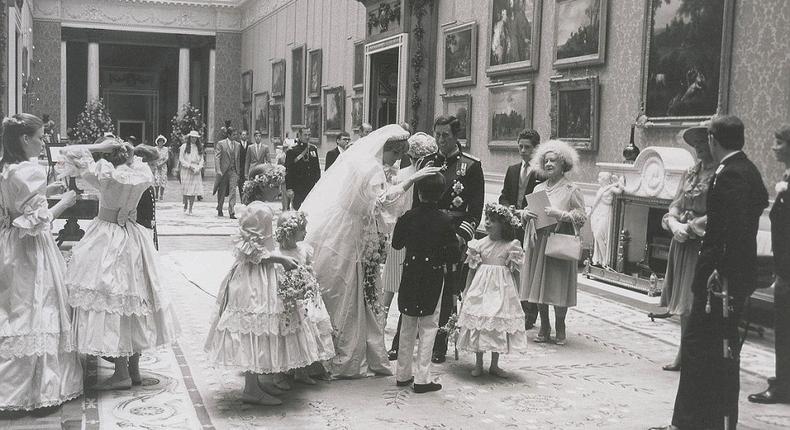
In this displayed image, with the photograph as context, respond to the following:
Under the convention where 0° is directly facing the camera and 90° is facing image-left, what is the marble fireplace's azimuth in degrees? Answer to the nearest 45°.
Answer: approximately 45°

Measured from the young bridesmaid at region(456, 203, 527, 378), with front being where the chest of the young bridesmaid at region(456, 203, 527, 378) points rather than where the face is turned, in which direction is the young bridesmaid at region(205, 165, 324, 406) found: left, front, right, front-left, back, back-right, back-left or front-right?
front-right

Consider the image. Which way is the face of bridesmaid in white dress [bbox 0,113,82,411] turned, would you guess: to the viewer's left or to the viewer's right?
to the viewer's right

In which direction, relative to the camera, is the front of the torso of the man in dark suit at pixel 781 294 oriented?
to the viewer's left

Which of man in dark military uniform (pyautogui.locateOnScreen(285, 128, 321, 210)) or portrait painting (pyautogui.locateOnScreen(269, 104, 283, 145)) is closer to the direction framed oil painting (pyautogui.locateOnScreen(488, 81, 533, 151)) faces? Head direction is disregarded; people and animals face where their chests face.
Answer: the man in dark military uniform

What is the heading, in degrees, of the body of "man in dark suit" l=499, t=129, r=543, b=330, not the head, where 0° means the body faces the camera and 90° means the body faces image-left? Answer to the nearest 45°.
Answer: approximately 0°

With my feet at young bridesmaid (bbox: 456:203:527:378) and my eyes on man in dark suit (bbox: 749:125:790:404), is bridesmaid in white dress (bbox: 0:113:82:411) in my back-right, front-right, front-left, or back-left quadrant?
back-right

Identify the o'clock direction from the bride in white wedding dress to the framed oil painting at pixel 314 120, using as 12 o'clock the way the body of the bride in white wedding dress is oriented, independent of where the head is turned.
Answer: The framed oil painting is roughly at 9 o'clock from the bride in white wedding dress.

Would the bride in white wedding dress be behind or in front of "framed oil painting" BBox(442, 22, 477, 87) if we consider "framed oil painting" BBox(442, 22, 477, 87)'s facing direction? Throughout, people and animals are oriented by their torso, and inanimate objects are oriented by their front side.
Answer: in front

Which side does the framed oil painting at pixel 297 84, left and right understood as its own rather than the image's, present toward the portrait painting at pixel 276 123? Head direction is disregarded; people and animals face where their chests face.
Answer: right

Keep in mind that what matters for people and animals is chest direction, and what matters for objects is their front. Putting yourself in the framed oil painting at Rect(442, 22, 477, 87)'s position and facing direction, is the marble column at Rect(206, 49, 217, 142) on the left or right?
on its right

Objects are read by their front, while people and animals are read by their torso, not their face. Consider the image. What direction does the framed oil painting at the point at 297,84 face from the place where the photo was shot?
facing to the left of the viewer
